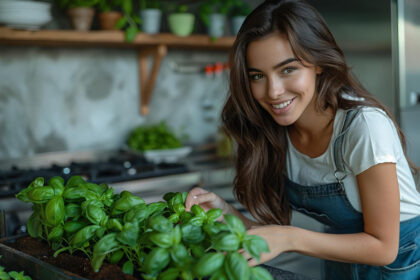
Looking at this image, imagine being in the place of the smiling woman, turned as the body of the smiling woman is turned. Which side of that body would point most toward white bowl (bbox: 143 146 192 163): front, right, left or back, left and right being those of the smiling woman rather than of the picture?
right

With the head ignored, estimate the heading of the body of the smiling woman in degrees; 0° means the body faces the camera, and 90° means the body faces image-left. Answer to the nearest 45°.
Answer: approximately 45°

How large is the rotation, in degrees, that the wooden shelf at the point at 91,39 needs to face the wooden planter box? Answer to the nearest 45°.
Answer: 0° — it already faces it

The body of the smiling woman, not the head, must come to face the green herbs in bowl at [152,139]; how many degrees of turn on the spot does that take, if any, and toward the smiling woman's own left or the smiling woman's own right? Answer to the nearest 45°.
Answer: approximately 90° to the smiling woman's own right

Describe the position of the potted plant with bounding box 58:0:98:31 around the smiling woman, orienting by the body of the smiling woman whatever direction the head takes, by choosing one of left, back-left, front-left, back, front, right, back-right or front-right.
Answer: right

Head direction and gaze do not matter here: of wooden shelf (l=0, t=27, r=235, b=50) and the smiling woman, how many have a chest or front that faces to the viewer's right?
0

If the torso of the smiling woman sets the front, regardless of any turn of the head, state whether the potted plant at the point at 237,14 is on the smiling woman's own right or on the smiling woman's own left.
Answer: on the smiling woman's own right
